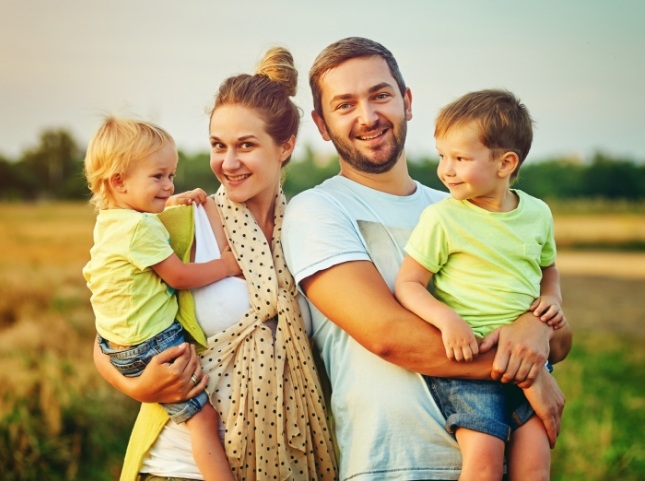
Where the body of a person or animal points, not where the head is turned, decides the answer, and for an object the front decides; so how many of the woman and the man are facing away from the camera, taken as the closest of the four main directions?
0

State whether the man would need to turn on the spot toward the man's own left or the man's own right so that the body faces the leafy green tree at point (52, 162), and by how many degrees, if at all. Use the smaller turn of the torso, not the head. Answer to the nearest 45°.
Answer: approximately 180°

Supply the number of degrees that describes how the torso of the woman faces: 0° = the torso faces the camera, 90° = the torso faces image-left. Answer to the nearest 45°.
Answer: approximately 45°
